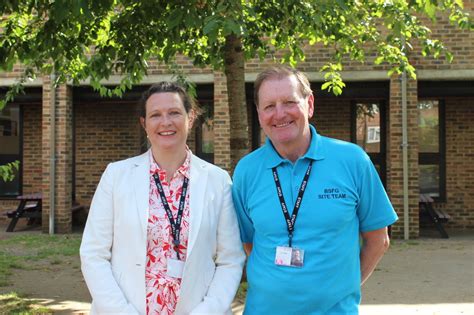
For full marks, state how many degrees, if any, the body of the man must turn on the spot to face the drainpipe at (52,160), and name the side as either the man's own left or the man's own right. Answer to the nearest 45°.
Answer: approximately 135° to the man's own right

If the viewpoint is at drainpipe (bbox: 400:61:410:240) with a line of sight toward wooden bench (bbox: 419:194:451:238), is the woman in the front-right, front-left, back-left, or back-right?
back-right

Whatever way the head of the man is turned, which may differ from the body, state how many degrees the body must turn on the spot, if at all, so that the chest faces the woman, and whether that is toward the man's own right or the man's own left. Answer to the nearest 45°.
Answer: approximately 90° to the man's own right

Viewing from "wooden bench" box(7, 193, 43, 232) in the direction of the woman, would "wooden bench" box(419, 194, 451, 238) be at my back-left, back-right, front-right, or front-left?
front-left

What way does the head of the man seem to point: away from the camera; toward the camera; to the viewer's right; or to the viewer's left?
toward the camera

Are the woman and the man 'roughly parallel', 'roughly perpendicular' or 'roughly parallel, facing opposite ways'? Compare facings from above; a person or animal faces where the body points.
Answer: roughly parallel

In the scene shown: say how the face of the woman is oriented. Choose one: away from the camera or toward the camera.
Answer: toward the camera

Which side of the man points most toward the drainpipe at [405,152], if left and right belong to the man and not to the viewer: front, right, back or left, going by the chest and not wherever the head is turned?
back

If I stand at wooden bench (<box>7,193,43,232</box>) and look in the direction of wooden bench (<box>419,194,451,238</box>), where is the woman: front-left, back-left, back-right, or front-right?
front-right

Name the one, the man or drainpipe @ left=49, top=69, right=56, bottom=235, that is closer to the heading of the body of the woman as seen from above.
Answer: the man

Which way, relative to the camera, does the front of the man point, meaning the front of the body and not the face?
toward the camera

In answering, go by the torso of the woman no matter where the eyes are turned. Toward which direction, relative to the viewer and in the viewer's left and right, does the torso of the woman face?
facing the viewer

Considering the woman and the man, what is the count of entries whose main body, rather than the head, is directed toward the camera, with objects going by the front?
2

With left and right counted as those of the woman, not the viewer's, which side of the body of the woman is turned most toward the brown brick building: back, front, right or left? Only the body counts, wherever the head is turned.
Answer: back

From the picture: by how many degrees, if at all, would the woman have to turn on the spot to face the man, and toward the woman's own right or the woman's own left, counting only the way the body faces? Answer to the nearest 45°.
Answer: approximately 90° to the woman's own left
